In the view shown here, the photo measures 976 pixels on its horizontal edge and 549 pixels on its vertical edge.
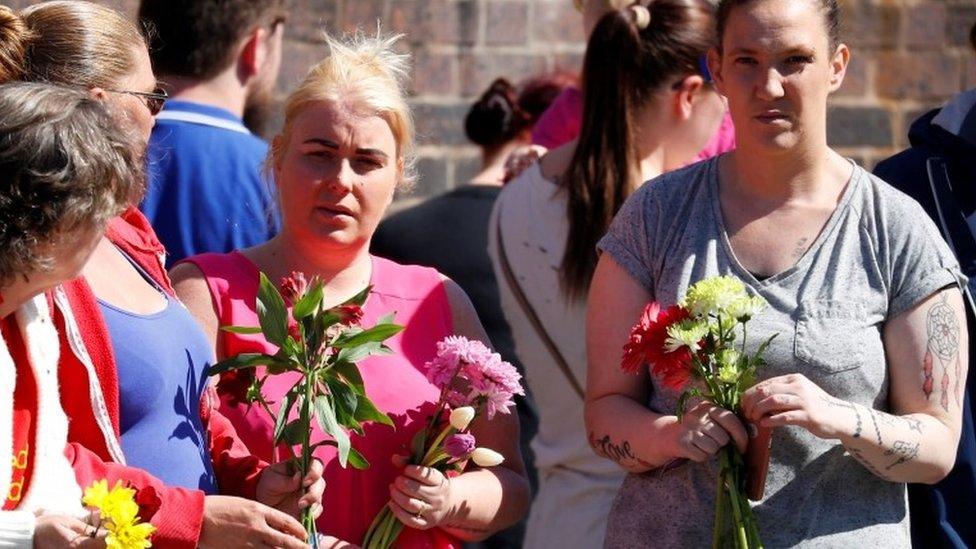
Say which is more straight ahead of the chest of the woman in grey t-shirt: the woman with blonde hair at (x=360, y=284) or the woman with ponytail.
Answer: the woman with blonde hair

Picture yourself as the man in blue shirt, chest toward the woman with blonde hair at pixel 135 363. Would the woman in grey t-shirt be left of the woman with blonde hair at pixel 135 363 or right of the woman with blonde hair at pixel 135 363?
left

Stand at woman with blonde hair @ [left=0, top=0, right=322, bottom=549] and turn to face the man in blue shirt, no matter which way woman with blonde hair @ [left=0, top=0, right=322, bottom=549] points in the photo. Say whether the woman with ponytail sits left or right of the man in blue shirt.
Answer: right

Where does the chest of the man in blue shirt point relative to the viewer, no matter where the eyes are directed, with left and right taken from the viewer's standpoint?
facing away from the viewer and to the right of the viewer

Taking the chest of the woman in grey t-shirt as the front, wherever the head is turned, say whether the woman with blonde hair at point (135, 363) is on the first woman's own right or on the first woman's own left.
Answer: on the first woman's own right

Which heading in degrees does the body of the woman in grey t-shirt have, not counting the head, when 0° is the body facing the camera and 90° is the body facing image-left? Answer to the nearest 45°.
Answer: approximately 0°

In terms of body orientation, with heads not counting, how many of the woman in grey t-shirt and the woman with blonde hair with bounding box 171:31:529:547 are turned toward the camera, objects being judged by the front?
2

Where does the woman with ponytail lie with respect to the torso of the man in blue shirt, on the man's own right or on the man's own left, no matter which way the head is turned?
on the man's own right

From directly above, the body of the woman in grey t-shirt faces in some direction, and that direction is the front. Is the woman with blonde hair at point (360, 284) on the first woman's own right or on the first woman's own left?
on the first woman's own right

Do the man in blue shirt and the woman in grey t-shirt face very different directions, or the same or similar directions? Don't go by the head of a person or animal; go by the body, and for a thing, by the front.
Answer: very different directions

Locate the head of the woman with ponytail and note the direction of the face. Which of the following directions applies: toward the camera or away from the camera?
away from the camera

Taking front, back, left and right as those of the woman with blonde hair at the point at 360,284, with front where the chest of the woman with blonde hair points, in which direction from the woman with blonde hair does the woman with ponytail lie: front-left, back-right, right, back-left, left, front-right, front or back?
back-left
